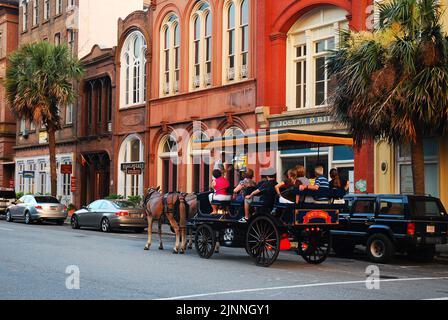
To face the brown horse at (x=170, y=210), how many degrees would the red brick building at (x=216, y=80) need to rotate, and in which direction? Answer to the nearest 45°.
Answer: approximately 45° to its left

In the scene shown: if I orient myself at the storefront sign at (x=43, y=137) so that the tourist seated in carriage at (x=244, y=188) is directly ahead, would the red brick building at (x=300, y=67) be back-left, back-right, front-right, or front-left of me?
front-left

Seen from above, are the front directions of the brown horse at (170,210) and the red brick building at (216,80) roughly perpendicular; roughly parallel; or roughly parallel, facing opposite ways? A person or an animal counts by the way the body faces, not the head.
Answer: roughly perpendicular

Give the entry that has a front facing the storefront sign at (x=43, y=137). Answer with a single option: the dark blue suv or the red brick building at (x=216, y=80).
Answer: the dark blue suv

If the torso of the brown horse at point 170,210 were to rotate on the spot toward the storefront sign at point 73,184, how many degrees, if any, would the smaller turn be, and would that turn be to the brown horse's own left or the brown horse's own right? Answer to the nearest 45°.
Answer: approximately 45° to the brown horse's own right

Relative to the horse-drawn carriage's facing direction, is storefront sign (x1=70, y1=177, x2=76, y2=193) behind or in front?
in front

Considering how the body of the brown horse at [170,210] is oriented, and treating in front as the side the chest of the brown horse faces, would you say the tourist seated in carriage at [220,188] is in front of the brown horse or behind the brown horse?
behind

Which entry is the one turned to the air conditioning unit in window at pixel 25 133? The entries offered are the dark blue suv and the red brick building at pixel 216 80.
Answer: the dark blue suv

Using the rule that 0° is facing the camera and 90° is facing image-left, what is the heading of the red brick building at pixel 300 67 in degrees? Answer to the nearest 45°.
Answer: approximately 45°

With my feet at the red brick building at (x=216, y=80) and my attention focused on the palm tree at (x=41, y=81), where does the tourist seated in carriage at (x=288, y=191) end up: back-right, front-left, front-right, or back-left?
back-left

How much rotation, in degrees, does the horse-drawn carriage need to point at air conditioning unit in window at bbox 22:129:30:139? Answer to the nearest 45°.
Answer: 0° — it already faces it

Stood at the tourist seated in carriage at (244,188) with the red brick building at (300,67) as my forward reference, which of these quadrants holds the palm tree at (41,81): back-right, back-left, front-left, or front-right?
front-left

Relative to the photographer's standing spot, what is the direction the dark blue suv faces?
facing away from the viewer and to the left of the viewer

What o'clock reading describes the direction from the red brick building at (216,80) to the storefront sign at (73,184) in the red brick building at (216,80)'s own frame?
The storefront sign is roughly at 3 o'clock from the red brick building.

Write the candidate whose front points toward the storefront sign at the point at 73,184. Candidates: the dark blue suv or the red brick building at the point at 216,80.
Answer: the dark blue suv

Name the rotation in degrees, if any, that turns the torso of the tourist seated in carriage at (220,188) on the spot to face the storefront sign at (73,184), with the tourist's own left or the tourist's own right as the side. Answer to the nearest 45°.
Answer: approximately 45° to the tourist's own right

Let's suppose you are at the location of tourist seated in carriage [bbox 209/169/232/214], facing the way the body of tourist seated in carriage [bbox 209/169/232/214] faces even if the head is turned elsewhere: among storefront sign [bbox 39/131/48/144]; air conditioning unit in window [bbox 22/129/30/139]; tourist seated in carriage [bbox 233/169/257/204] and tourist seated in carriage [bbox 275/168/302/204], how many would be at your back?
2

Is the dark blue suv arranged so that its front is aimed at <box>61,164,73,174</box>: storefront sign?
yes

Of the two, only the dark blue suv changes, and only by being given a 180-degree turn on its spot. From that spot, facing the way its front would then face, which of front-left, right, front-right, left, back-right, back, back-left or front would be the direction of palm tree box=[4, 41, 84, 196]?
back

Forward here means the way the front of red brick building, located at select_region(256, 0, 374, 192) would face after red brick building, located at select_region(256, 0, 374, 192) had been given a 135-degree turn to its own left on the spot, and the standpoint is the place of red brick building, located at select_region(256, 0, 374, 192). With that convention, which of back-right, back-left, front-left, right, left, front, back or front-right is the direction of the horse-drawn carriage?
right

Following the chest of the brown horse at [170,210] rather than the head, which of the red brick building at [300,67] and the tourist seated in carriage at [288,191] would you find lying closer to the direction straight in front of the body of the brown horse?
the red brick building

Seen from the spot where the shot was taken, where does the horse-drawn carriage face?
facing away from the viewer and to the left of the viewer

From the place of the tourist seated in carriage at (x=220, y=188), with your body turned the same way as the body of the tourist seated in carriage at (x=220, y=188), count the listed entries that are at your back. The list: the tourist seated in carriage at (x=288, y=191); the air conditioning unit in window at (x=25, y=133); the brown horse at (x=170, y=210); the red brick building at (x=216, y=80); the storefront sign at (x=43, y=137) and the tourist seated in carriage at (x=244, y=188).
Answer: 2
